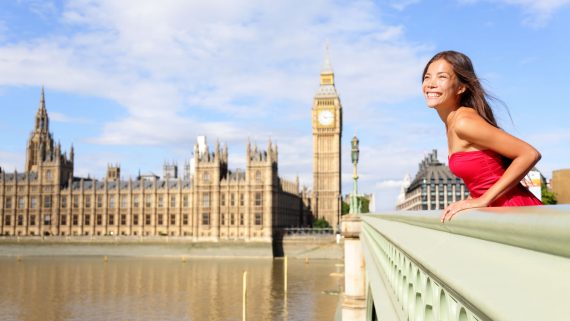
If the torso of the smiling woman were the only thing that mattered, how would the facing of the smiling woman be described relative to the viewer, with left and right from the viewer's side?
facing to the left of the viewer

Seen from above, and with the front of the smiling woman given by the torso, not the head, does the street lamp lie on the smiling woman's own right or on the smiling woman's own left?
on the smiling woman's own right

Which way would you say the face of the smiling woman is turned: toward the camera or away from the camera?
toward the camera
